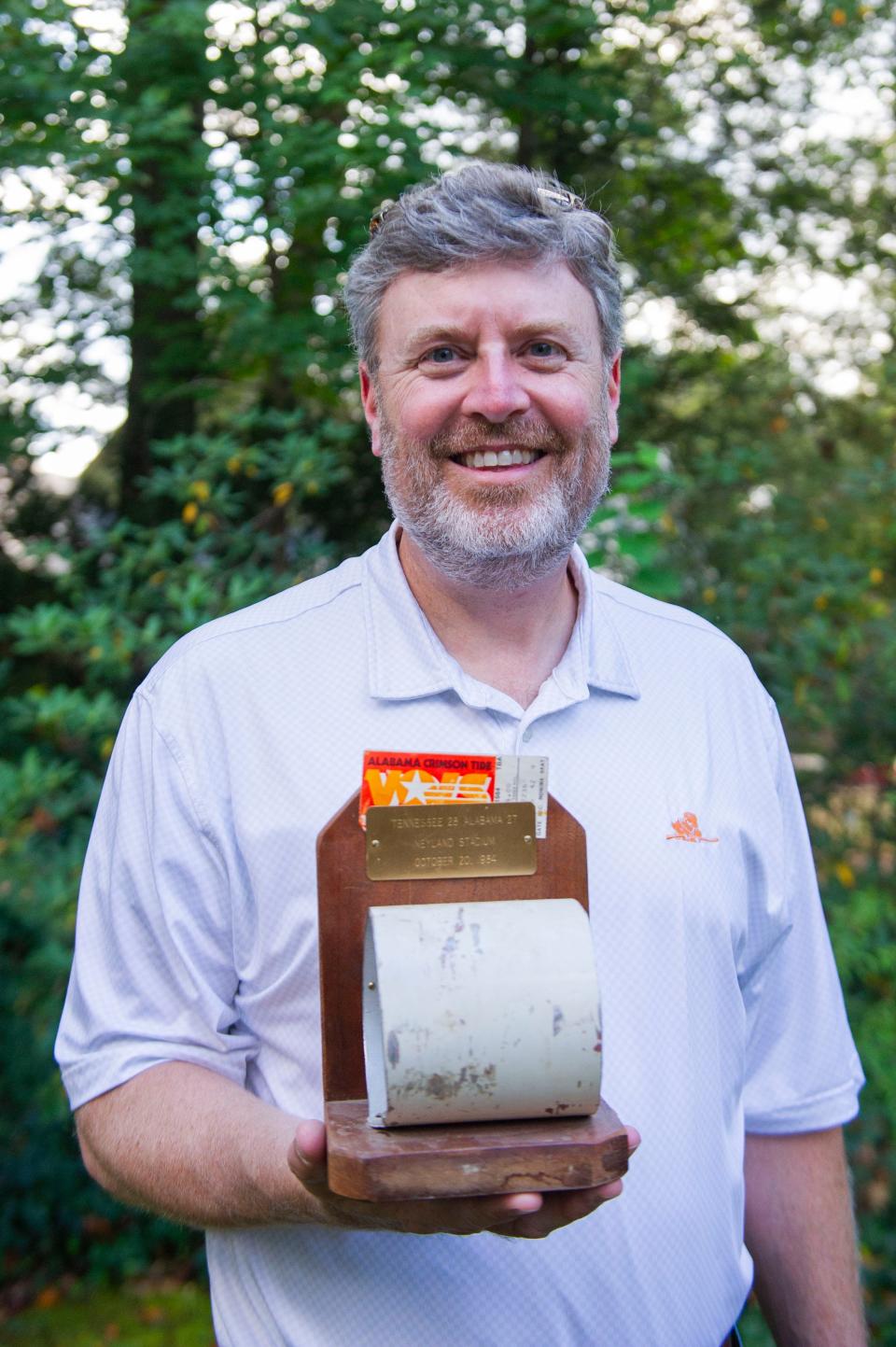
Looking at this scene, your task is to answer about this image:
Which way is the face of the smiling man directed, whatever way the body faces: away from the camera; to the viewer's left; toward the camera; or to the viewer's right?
toward the camera

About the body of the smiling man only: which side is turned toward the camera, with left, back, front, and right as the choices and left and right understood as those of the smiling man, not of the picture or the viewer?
front
